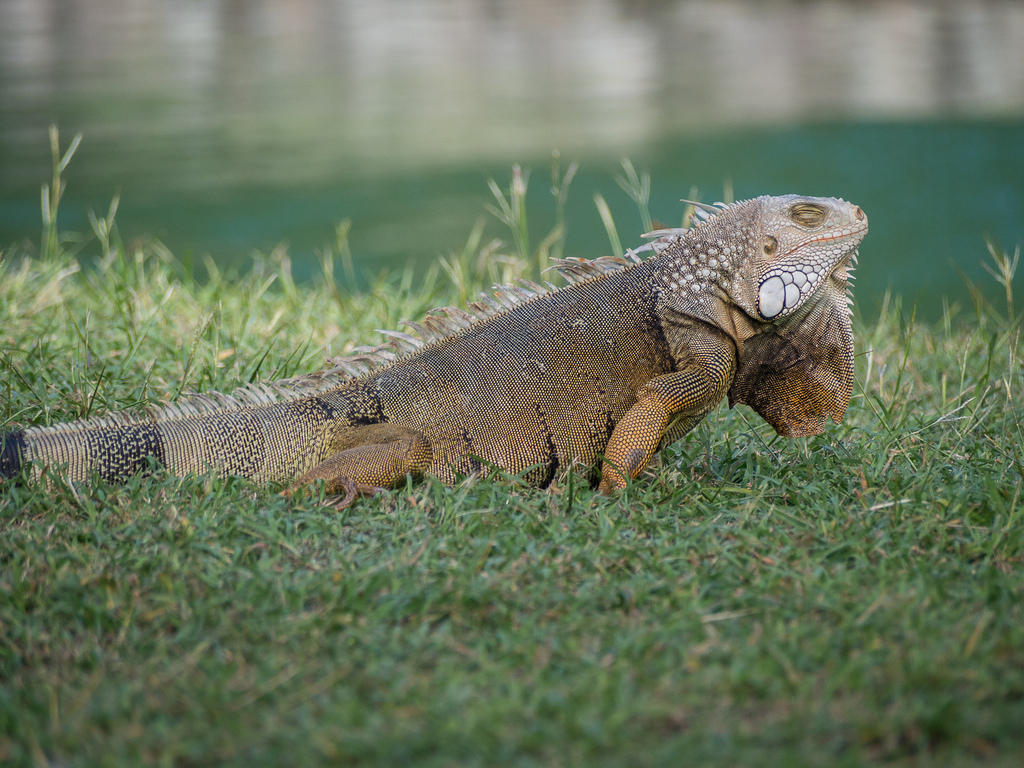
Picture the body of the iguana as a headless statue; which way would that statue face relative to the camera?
to the viewer's right
